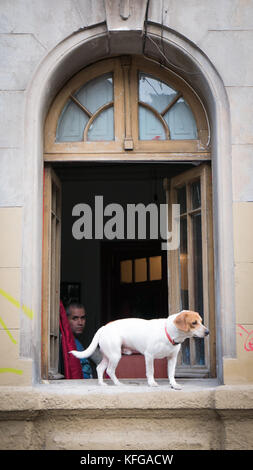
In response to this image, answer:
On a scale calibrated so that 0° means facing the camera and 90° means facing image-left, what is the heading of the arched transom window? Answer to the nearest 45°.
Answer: approximately 0°
